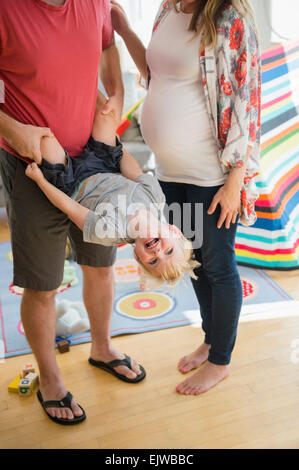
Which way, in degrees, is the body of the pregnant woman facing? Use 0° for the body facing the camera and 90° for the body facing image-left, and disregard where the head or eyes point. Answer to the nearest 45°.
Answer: approximately 45°

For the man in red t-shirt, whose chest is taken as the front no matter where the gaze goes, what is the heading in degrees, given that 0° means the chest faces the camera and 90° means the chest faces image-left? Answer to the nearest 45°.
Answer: approximately 315°

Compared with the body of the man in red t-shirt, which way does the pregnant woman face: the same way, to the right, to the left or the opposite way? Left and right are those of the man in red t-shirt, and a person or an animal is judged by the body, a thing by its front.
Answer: to the right

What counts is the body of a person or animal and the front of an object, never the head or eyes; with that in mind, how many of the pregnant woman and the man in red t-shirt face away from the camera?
0
